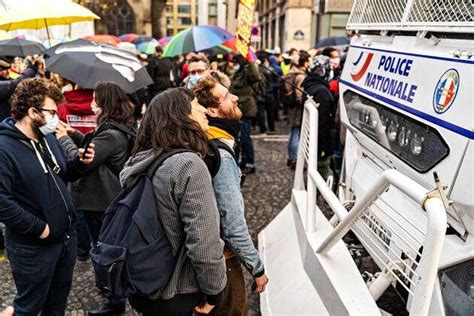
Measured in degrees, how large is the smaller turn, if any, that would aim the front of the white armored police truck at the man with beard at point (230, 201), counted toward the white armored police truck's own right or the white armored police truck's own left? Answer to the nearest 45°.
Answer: approximately 45° to the white armored police truck's own right

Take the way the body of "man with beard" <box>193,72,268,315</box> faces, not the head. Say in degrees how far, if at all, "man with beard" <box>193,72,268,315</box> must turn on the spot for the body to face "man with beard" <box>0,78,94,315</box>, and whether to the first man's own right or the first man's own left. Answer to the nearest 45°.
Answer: approximately 180°

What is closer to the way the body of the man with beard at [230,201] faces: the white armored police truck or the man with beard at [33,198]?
the white armored police truck

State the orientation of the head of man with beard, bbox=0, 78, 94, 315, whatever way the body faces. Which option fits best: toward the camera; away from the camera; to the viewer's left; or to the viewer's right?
to the viewer's right

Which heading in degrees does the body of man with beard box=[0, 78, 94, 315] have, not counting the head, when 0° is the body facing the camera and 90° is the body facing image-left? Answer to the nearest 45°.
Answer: approximately 315°

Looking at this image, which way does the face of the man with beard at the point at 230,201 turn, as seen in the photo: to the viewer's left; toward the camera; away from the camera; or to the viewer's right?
to the viewer's right

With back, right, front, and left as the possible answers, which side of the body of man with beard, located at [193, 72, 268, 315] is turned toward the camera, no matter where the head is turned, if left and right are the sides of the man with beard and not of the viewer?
right

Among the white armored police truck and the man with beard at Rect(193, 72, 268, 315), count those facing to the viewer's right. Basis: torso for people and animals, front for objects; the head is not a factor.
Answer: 1

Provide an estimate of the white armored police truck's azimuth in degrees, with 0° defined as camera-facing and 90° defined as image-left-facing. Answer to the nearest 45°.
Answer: approximately 45°

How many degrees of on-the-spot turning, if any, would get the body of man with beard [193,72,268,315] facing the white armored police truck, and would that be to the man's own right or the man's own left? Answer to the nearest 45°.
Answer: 0° — they already face it
